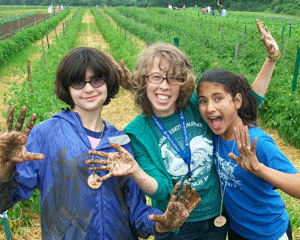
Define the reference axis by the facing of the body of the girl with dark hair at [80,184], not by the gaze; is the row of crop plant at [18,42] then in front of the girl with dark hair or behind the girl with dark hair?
behind

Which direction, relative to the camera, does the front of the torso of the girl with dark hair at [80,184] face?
toward the camera

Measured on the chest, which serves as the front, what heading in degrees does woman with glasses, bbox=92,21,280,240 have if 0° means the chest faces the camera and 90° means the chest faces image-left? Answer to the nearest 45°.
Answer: approximately 0°

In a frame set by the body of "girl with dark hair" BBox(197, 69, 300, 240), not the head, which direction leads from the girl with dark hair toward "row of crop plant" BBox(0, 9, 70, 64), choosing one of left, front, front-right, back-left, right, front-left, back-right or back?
right

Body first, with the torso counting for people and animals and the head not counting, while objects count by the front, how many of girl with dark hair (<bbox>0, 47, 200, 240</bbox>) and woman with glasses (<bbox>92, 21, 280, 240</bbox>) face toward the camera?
2

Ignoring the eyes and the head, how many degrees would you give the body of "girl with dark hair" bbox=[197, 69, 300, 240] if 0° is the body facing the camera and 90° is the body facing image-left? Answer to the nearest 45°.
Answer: approximately 45°

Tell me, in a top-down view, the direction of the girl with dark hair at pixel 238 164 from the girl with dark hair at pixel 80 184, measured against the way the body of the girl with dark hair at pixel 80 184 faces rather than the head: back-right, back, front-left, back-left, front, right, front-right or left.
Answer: left
